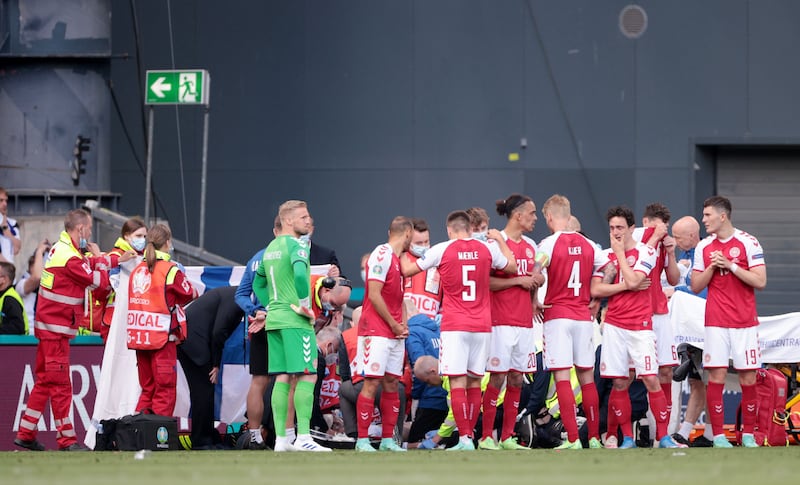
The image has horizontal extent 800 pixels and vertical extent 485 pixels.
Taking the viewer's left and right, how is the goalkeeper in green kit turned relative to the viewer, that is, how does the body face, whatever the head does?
facing away from the viewer and to the right of the viewer

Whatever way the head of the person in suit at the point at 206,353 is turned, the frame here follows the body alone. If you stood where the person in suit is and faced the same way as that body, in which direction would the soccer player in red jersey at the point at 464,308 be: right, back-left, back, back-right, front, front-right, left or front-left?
front-right

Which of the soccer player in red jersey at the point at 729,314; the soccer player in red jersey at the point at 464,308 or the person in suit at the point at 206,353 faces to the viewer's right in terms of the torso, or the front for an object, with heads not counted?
the person in suit

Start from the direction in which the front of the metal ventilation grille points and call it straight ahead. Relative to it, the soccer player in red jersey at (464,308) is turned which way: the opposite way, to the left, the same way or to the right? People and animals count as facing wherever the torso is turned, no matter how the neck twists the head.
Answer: the opposite way

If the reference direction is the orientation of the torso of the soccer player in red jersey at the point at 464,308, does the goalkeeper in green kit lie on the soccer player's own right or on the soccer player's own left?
on the soccer player's own left

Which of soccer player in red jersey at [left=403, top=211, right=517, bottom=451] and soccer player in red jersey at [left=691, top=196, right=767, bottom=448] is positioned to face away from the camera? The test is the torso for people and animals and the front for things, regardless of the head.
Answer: soccer player in red jersey at [left=403, top=211, right=517, bottom=451]

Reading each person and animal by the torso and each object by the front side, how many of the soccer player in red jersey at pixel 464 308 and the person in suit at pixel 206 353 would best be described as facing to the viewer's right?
1

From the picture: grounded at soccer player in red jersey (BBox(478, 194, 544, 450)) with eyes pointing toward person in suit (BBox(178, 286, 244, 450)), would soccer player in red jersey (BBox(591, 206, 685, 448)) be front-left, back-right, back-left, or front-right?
back-right

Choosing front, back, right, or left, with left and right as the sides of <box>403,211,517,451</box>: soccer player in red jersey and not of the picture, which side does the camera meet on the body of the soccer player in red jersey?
back

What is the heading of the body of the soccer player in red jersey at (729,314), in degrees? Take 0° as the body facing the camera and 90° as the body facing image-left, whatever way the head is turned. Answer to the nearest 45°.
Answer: approximately 0°

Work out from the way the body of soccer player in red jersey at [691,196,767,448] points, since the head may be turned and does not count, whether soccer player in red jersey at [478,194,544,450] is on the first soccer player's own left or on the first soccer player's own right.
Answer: on the first soccer player's own right

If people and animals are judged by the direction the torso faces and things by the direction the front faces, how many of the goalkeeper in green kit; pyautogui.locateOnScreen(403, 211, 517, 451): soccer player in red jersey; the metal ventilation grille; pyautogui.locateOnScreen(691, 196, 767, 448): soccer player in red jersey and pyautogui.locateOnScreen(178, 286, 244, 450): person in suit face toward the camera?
2

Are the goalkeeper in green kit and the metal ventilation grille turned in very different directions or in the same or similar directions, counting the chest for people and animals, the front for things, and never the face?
very different directions

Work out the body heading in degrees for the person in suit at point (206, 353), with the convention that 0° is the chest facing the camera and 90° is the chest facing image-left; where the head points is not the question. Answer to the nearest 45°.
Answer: approximately 270°

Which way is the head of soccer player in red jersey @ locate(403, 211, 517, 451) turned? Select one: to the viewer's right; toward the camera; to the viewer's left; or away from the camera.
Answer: away from the camera

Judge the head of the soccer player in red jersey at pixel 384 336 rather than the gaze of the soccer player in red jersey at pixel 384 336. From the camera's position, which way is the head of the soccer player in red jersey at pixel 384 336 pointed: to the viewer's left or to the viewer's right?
to the viewer's right
